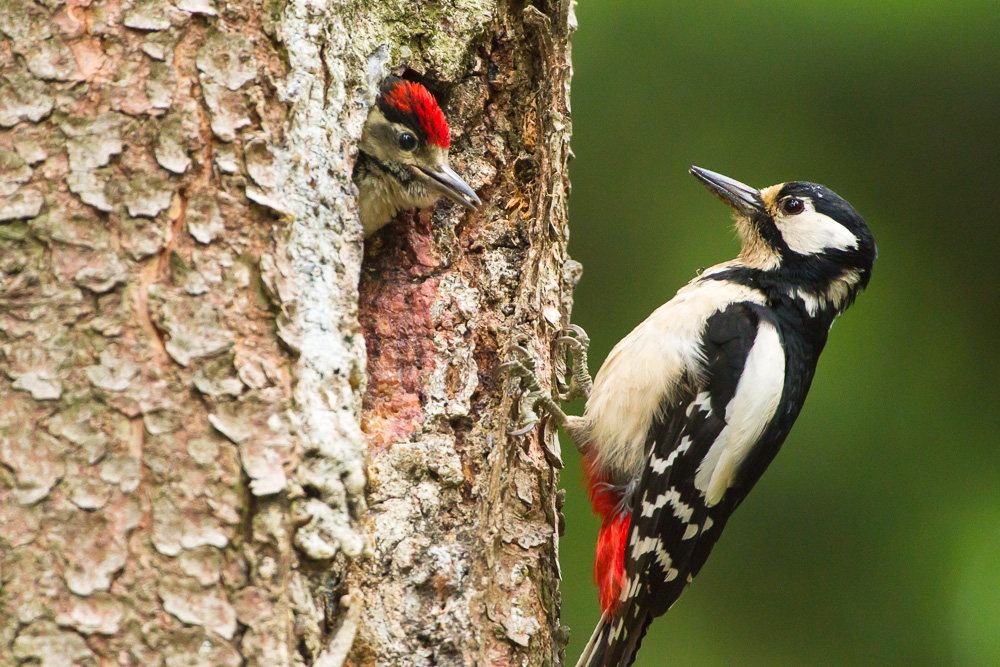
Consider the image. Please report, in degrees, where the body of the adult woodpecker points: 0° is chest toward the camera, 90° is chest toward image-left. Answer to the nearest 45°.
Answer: approximately 90°

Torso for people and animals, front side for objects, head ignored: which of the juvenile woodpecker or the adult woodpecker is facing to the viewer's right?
the juvenile woodpecker

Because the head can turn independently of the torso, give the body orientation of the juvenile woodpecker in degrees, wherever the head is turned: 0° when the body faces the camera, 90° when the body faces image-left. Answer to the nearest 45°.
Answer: approximately 270°

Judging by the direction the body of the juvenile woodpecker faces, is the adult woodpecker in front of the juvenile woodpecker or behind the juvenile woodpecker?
in front

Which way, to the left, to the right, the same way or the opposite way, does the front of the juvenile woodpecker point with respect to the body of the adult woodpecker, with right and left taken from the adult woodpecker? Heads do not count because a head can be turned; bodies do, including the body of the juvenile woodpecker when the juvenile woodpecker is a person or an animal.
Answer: the opposite way

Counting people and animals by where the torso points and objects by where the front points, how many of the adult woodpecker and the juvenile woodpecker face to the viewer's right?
1

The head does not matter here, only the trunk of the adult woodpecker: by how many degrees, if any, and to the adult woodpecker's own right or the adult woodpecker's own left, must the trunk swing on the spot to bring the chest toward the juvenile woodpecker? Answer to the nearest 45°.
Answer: approximately 45° to the adult woodpecker's own left
